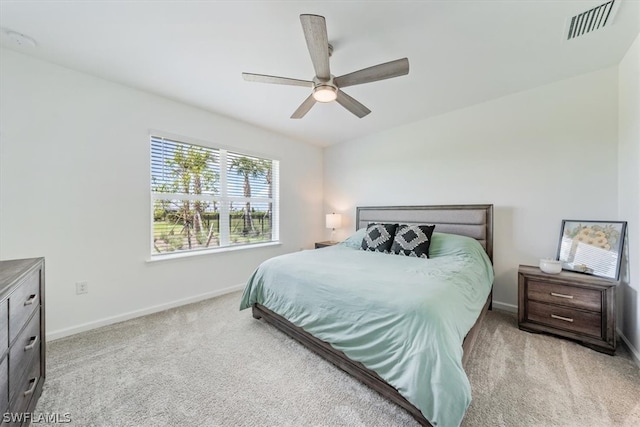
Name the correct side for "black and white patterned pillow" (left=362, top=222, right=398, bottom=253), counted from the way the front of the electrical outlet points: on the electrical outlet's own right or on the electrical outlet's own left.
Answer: on the electrical outlet's own left

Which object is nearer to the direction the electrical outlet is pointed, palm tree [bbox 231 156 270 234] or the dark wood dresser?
the dark wood dresser

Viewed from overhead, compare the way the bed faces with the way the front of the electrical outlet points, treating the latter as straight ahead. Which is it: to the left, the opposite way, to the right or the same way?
to the right

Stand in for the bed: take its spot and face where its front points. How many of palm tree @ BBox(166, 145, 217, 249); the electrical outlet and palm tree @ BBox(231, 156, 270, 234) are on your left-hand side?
0

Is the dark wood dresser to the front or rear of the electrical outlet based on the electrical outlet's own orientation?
to the front

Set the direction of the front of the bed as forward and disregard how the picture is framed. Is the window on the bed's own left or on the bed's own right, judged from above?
on the bed's own right

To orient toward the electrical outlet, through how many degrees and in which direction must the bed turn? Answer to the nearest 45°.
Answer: approximately 45° to its right

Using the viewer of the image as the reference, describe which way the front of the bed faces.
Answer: facing the viewer and to the left of the viewer

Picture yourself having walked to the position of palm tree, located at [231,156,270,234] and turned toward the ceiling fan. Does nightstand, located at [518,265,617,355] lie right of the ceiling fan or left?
left

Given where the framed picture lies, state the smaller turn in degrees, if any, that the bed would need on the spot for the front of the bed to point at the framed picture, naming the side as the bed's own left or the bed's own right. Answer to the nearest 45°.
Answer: approximately 180°

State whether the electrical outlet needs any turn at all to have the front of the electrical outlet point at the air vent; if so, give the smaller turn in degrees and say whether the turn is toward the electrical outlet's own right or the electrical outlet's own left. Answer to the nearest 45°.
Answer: approximately 45° to the electrical outlet's own left

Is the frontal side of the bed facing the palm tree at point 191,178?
no
